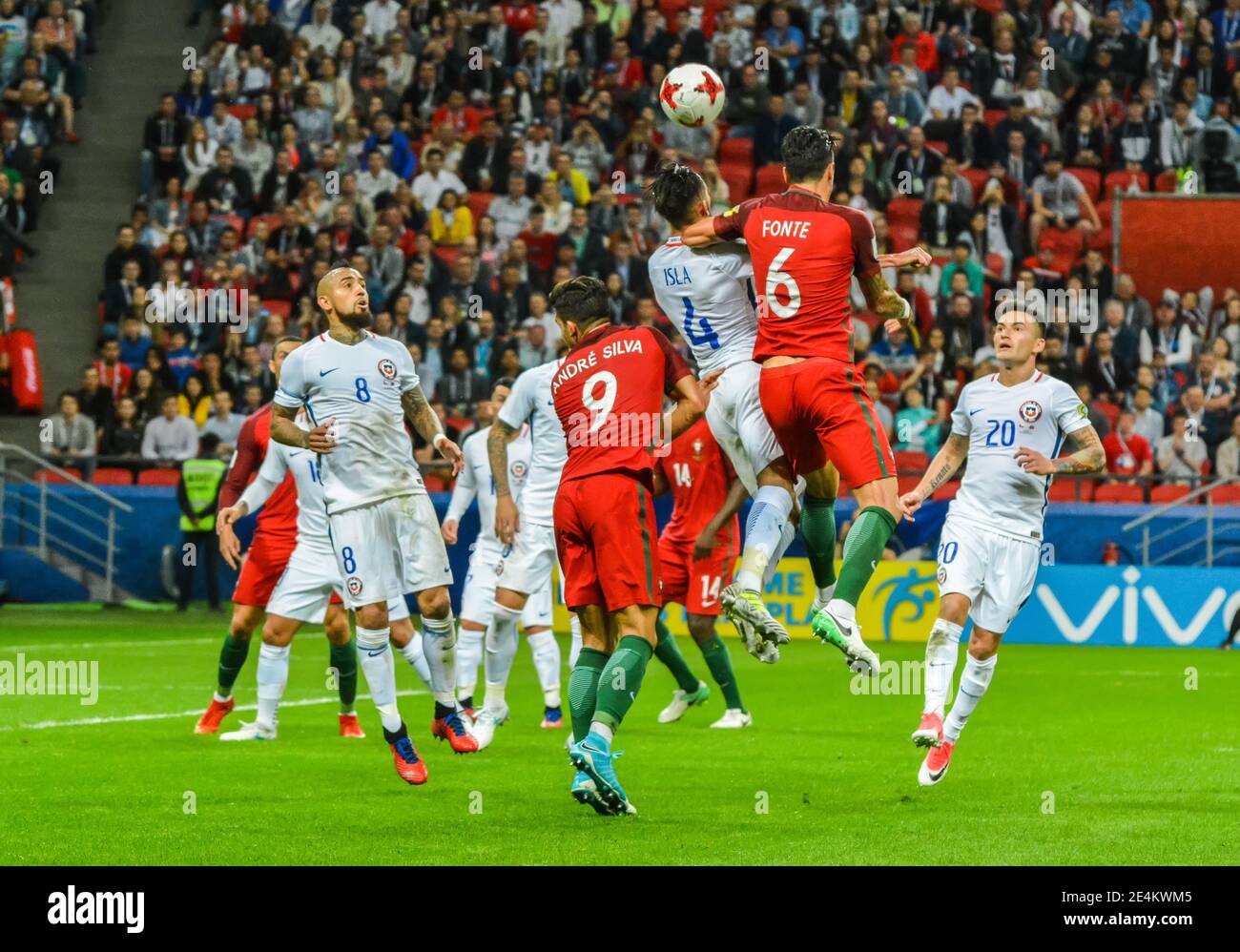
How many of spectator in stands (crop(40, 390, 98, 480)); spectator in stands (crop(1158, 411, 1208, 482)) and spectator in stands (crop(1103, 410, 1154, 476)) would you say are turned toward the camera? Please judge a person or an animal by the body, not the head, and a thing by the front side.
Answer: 3

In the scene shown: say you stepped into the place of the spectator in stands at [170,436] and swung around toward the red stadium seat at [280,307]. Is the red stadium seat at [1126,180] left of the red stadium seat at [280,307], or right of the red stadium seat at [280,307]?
right

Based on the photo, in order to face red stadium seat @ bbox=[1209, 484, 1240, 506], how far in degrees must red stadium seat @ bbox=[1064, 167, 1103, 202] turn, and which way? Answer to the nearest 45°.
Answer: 0° — it already faces it

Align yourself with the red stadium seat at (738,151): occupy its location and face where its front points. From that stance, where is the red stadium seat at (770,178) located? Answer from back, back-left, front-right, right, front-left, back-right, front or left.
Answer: front-left

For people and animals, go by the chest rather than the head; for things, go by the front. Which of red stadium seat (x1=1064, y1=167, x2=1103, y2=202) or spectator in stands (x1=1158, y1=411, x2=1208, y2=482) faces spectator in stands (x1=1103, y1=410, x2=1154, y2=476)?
the red stadium seat

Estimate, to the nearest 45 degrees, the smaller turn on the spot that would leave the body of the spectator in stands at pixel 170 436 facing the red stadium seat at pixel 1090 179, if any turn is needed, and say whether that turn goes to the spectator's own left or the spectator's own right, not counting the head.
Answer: approximately 90° to the spectator's own left

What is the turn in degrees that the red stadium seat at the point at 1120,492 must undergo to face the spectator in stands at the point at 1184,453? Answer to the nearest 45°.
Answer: approximately 90° to its left

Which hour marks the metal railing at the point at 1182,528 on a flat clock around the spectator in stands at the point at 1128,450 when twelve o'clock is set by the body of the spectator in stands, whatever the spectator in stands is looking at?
The metal railing is roughly at 11 o'clock from the spectator in stands.

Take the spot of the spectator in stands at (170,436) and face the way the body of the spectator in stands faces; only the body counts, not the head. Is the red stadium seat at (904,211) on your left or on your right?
on your left

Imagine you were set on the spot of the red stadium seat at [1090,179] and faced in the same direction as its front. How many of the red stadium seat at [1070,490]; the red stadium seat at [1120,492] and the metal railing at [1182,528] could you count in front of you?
3

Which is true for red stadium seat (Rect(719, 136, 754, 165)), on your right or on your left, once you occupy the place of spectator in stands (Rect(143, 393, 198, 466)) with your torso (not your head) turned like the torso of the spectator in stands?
on your left

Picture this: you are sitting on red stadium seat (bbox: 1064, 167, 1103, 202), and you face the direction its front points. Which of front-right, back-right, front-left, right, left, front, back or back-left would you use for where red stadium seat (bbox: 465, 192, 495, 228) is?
right
